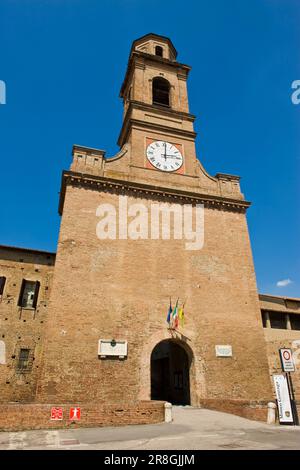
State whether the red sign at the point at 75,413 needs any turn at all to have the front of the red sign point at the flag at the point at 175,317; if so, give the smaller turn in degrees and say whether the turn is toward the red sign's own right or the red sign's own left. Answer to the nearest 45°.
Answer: approximately 135° to the red sign's own left

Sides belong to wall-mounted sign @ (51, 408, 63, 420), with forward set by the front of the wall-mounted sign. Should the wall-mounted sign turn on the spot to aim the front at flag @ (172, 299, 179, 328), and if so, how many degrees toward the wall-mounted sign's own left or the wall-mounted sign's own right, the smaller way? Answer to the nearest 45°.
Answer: approximately 135° to the wall-mounted sign's own left

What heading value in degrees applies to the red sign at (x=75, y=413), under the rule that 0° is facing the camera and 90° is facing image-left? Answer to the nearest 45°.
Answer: approximately 0°

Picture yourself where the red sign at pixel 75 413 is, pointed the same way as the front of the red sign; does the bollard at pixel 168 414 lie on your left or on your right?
on your left

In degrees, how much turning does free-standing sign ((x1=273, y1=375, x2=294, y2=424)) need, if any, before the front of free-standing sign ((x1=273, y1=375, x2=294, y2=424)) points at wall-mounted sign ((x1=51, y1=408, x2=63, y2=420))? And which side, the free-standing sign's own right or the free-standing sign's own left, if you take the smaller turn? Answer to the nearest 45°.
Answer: approximately 45° to the free-standing sign's own right

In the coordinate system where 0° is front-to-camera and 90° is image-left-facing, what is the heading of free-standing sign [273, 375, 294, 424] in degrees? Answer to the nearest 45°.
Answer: approximately 0°
